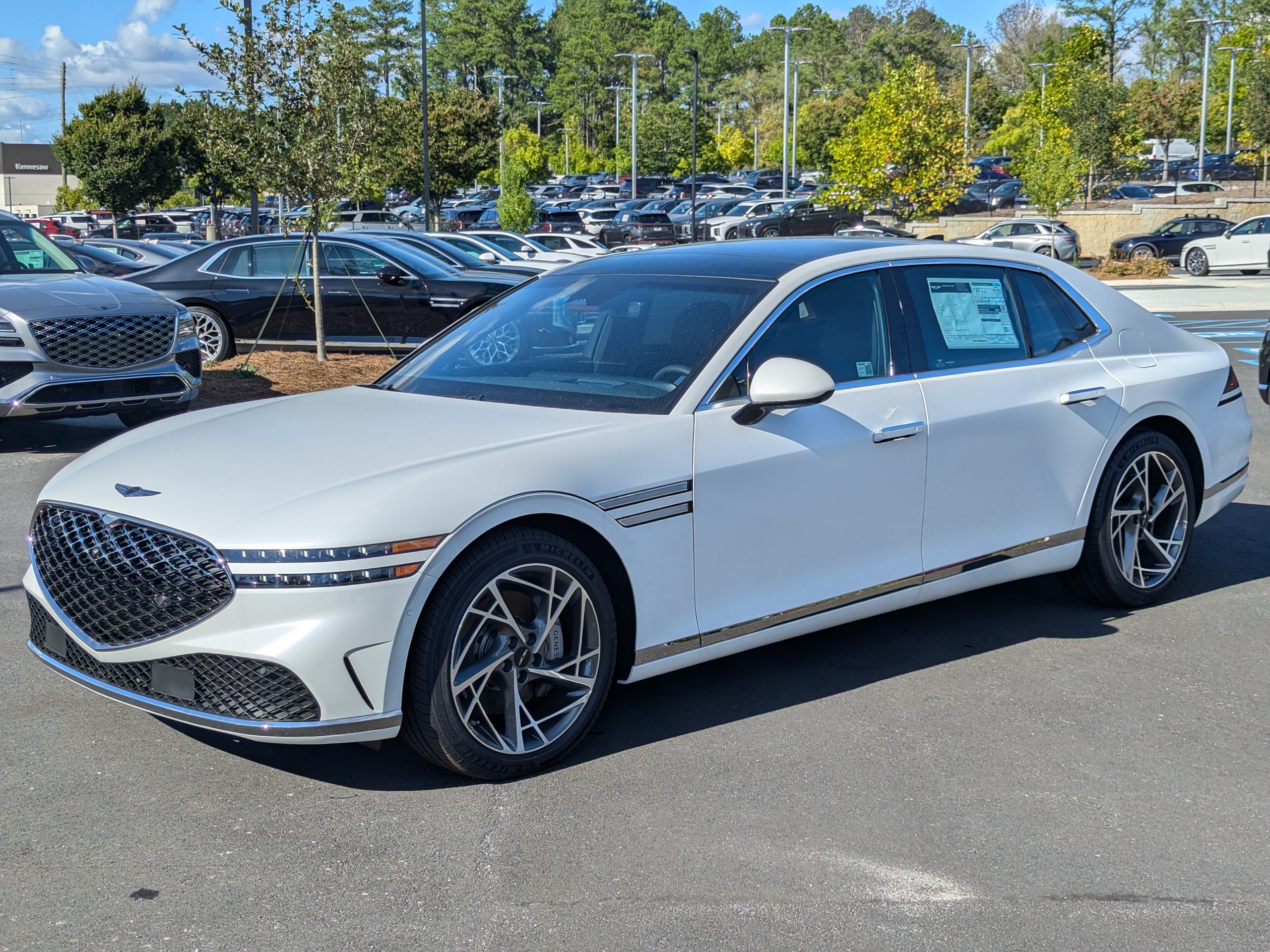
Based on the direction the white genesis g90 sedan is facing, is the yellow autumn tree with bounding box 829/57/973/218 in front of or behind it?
behind

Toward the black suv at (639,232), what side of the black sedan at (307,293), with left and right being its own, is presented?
left

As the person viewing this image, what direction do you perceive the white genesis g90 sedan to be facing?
facing the viewer and to the left of the viewer

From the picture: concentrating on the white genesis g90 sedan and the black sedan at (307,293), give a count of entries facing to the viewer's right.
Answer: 1

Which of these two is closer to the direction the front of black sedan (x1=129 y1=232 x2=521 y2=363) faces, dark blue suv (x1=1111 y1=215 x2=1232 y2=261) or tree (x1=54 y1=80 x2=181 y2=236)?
the dark blue suv

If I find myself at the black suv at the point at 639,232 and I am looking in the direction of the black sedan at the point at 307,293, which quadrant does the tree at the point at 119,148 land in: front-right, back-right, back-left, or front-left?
front-right

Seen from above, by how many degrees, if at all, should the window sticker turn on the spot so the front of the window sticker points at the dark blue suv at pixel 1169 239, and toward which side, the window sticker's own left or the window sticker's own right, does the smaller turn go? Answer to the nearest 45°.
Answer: approximately 135° to the window sticker's own left

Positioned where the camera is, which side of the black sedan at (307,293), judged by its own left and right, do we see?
right

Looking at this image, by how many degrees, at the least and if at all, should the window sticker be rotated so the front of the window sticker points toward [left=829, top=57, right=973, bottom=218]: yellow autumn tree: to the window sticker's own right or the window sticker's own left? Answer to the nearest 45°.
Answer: approximately 135° to the window sticker's own left

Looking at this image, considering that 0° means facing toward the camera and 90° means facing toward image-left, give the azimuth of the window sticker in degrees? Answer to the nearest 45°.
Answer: approximately 315°
